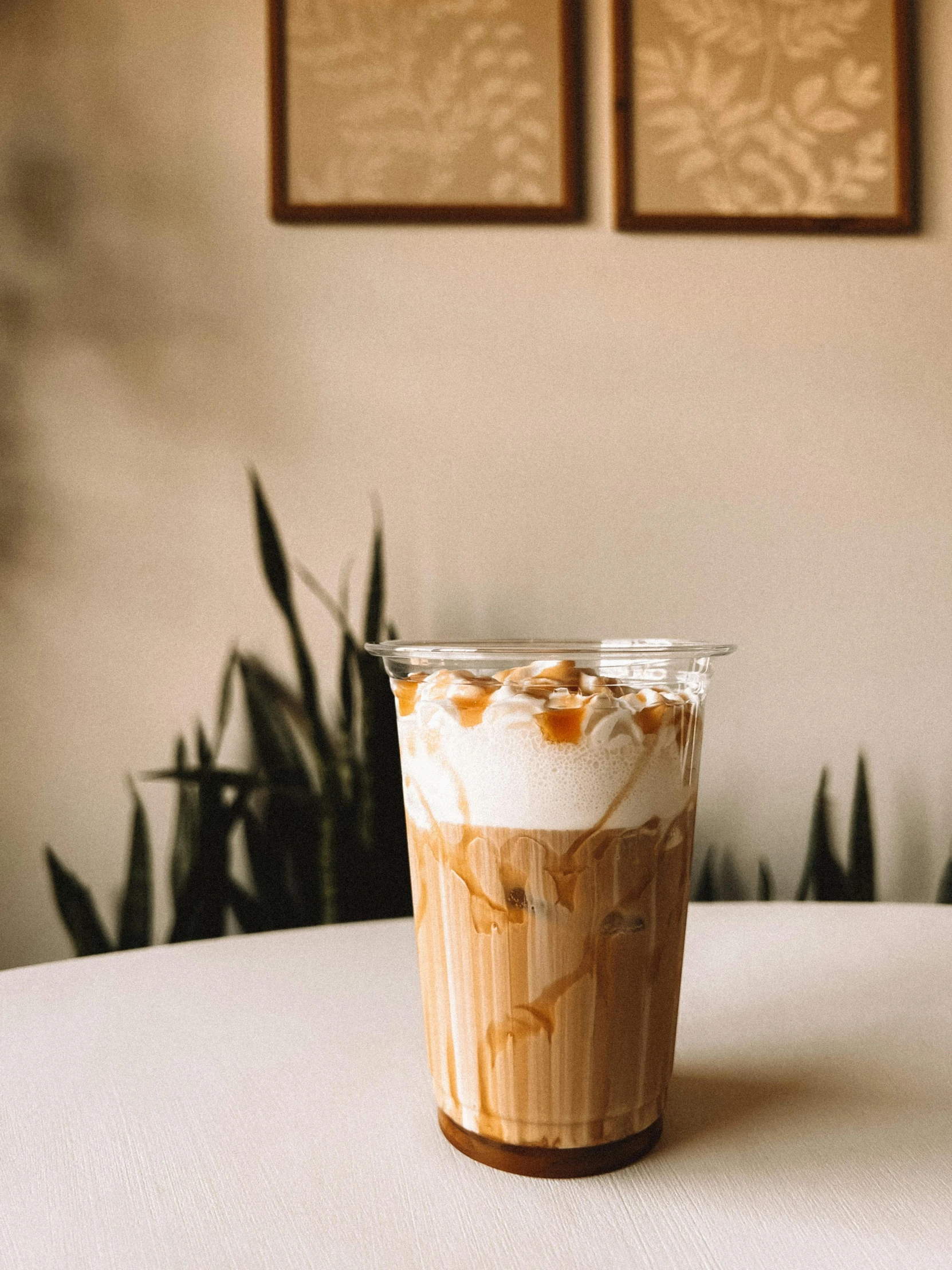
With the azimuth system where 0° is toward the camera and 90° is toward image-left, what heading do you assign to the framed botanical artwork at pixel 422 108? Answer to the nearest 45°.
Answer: approximately 0°

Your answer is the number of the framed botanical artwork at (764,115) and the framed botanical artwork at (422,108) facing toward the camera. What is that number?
2

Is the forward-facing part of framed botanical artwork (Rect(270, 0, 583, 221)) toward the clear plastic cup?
yes
